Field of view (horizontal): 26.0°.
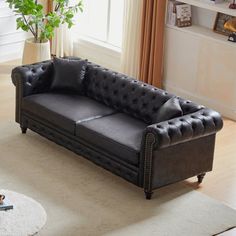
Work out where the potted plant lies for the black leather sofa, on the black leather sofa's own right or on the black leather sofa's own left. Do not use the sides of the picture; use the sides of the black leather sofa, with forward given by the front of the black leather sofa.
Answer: on the black leather sofa's own right

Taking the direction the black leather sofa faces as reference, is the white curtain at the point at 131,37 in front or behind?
behind

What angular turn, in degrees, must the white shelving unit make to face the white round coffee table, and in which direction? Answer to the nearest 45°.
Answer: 0° — it already faces it

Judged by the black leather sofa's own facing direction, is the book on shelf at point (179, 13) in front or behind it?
behind

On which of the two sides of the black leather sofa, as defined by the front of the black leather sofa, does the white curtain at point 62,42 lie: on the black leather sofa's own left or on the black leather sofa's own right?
on the black leather sofa's own right

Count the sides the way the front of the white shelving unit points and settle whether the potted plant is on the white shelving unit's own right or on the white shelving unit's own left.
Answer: on the white shelving unit's own right

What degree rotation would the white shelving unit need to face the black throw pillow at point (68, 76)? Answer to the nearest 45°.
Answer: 0° — it already faces it

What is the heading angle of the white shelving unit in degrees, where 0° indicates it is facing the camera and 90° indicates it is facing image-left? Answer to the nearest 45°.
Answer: approximately 45°

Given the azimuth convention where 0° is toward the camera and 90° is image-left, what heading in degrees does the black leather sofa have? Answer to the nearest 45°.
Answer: approximately 45°

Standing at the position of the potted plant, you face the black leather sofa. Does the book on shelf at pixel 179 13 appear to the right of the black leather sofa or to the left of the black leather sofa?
left
